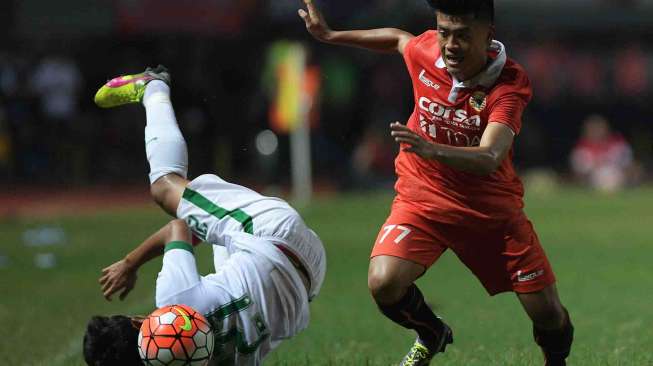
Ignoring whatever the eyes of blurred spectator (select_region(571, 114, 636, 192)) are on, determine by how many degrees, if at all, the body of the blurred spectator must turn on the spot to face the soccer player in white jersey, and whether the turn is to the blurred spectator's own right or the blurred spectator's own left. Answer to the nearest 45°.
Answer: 0° — they already face them

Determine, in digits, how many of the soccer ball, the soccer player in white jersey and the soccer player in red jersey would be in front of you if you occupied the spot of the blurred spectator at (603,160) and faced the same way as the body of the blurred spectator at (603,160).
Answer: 3

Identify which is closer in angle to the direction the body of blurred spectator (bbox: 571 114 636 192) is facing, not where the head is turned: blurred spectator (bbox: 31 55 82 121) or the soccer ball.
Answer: the soccer ball

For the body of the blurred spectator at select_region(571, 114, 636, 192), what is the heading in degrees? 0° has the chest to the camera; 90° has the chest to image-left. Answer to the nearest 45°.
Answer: approximately 0°

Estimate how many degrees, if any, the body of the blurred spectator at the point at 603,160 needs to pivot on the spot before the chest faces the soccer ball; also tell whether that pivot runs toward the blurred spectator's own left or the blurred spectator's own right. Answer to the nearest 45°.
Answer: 0° — they already face it

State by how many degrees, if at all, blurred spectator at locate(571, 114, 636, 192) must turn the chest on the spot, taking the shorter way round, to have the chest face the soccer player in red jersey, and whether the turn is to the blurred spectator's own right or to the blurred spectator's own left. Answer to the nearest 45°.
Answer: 0° — they already face them
